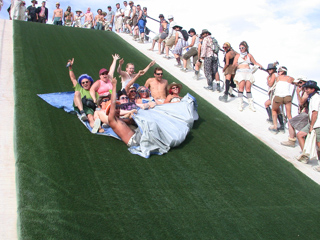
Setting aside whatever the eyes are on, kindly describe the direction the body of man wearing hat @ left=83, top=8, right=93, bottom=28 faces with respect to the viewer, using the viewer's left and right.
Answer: facing the viewer

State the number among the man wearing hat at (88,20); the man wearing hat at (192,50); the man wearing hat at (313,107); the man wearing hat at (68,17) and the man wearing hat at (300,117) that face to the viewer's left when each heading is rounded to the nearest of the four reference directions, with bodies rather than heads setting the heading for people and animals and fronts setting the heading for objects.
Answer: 3

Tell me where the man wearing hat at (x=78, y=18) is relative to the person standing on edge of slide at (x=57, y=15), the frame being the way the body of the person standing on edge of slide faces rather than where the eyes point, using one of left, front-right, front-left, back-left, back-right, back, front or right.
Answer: back-left

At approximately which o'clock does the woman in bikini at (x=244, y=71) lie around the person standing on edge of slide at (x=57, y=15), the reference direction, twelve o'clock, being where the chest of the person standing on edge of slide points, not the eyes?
The woman in bikini is roughly at 11 o'clock from the person standing on edge of slide.

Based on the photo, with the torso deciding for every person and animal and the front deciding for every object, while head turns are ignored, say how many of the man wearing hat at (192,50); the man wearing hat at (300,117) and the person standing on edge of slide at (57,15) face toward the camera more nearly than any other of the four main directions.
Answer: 1

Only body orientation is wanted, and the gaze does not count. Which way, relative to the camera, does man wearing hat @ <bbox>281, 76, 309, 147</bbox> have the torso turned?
to the viewer's left

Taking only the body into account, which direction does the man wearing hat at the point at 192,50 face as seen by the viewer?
to the viewer's left

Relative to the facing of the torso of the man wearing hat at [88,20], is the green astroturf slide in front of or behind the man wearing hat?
in front

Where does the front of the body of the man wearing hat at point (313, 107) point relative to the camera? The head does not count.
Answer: to the viewer's left

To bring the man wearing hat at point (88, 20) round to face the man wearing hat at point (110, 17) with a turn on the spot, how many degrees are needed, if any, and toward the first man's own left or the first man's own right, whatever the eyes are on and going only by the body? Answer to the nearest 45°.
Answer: approximately 90° to the first man's own left

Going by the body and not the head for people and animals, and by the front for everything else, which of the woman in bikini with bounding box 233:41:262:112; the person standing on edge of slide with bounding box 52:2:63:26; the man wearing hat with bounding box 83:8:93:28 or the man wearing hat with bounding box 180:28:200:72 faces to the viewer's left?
the man wearing hat with bounding box 180:28:200:72

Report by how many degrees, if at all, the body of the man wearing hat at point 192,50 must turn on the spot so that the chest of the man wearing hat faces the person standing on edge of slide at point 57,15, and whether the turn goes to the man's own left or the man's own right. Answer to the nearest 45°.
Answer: approximately 45° to the man's own right

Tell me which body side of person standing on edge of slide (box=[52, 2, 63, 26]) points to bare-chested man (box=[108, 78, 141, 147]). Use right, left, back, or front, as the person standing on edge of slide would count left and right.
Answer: front

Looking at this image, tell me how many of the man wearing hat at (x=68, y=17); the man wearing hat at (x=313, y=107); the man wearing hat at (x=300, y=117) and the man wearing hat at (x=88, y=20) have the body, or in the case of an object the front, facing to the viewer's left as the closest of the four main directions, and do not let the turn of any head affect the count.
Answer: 2
